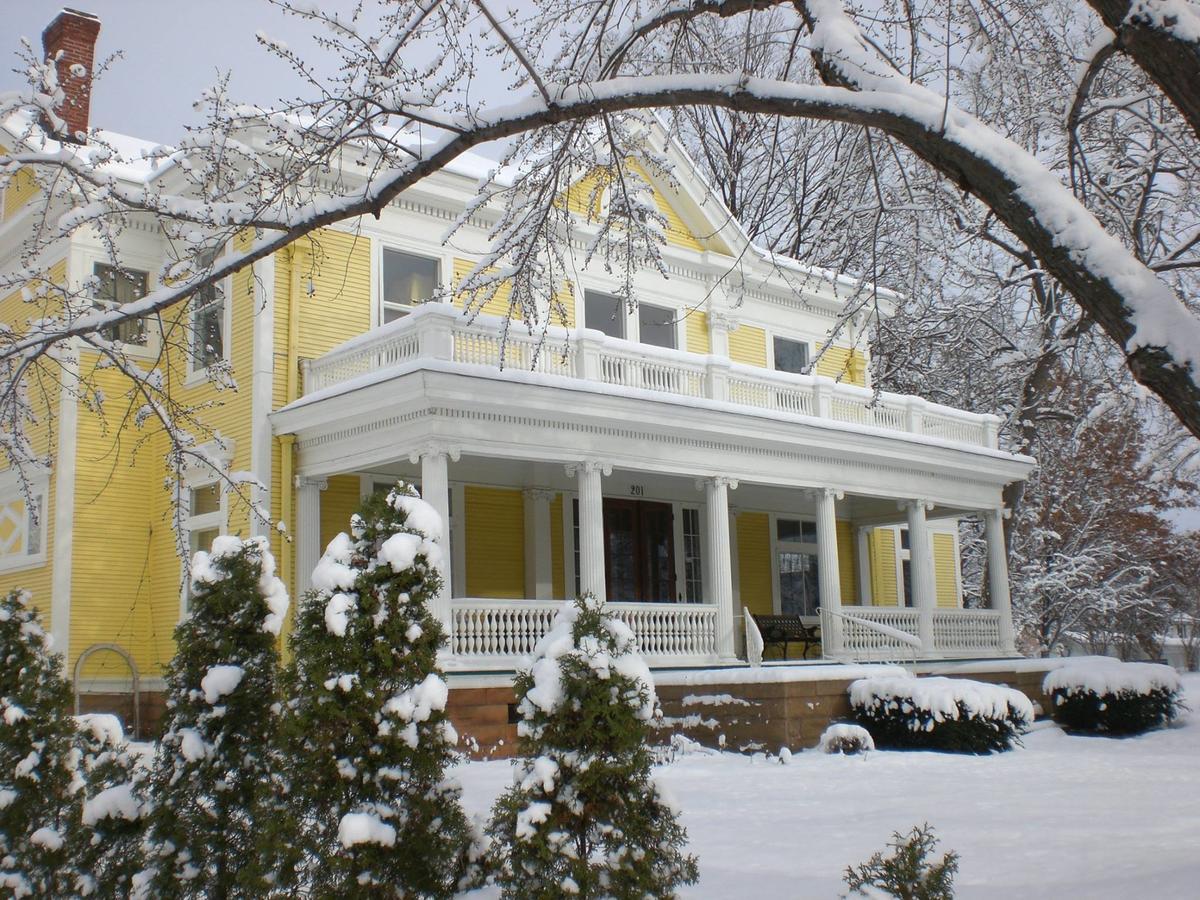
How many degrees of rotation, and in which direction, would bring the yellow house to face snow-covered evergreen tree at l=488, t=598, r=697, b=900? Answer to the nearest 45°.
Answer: approximately 45° to its right

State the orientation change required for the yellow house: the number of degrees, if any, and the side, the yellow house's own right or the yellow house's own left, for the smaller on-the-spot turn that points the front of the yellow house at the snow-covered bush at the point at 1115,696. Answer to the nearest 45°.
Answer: approximately 45° to the yellow house's own left

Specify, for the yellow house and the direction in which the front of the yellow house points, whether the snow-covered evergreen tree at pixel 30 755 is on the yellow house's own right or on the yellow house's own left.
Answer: on the yellow house's own right

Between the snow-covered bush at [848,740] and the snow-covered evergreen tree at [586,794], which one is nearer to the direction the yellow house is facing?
the snow-covered bush

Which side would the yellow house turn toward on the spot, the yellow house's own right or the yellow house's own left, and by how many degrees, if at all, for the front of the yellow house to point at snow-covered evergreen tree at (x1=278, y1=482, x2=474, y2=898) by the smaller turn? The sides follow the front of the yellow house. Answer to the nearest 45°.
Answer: approximately 45° to the yellow house's own right

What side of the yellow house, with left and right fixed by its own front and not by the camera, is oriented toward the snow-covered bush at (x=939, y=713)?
front

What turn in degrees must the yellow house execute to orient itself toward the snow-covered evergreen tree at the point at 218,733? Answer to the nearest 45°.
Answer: approximately 45° to its right

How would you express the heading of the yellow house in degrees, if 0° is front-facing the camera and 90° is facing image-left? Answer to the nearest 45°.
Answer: approximately 315°
